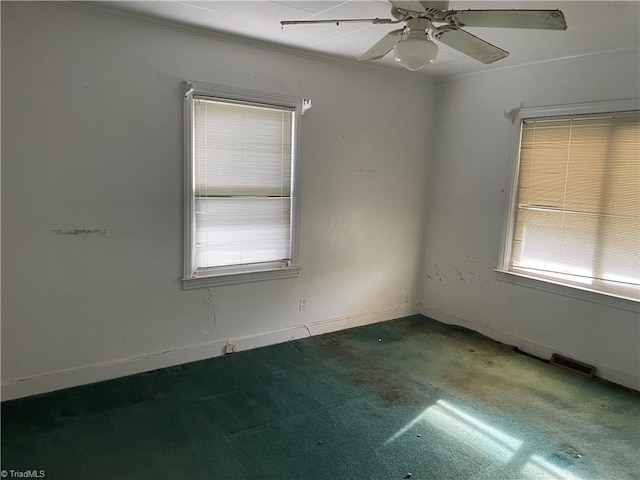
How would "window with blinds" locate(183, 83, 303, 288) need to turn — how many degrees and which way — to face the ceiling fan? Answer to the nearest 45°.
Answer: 0° — it already faces it

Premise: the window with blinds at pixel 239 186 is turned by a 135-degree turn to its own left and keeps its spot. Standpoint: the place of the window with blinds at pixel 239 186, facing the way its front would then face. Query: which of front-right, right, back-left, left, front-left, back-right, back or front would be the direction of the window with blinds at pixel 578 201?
right

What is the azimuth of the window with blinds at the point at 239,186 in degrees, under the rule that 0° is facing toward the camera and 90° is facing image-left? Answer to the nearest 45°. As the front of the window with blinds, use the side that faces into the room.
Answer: approximately 315°

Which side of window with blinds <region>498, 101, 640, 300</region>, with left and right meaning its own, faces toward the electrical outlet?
front

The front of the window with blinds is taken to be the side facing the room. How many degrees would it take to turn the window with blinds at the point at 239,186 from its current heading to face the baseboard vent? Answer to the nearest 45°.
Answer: approximately 45° to its left

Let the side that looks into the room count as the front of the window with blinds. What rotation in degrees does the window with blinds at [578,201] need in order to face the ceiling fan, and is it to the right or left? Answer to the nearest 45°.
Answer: approximately 45° to its left
